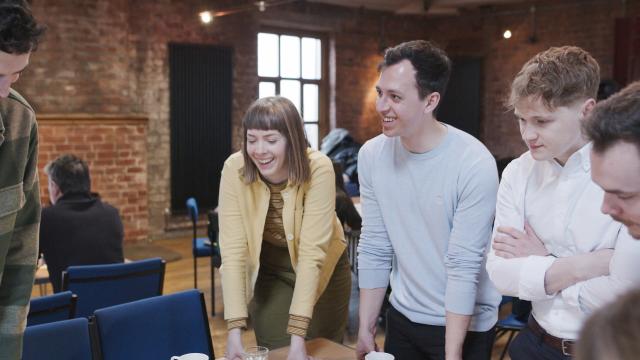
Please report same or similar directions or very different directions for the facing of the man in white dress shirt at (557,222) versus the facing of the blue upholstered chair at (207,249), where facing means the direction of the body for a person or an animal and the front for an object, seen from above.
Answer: very different directions

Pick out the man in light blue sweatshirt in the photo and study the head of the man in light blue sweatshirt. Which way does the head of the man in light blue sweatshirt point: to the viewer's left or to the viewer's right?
to the viewer's left

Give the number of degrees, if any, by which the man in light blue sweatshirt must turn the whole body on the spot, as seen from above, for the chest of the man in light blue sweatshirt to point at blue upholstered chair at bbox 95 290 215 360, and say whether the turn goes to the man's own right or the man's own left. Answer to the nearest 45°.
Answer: approximately 45° to the man's own right

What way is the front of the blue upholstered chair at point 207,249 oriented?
to the viewer's right

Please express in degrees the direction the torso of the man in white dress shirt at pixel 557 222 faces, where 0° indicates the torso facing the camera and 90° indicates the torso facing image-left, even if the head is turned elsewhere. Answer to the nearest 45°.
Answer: approximately 45°
